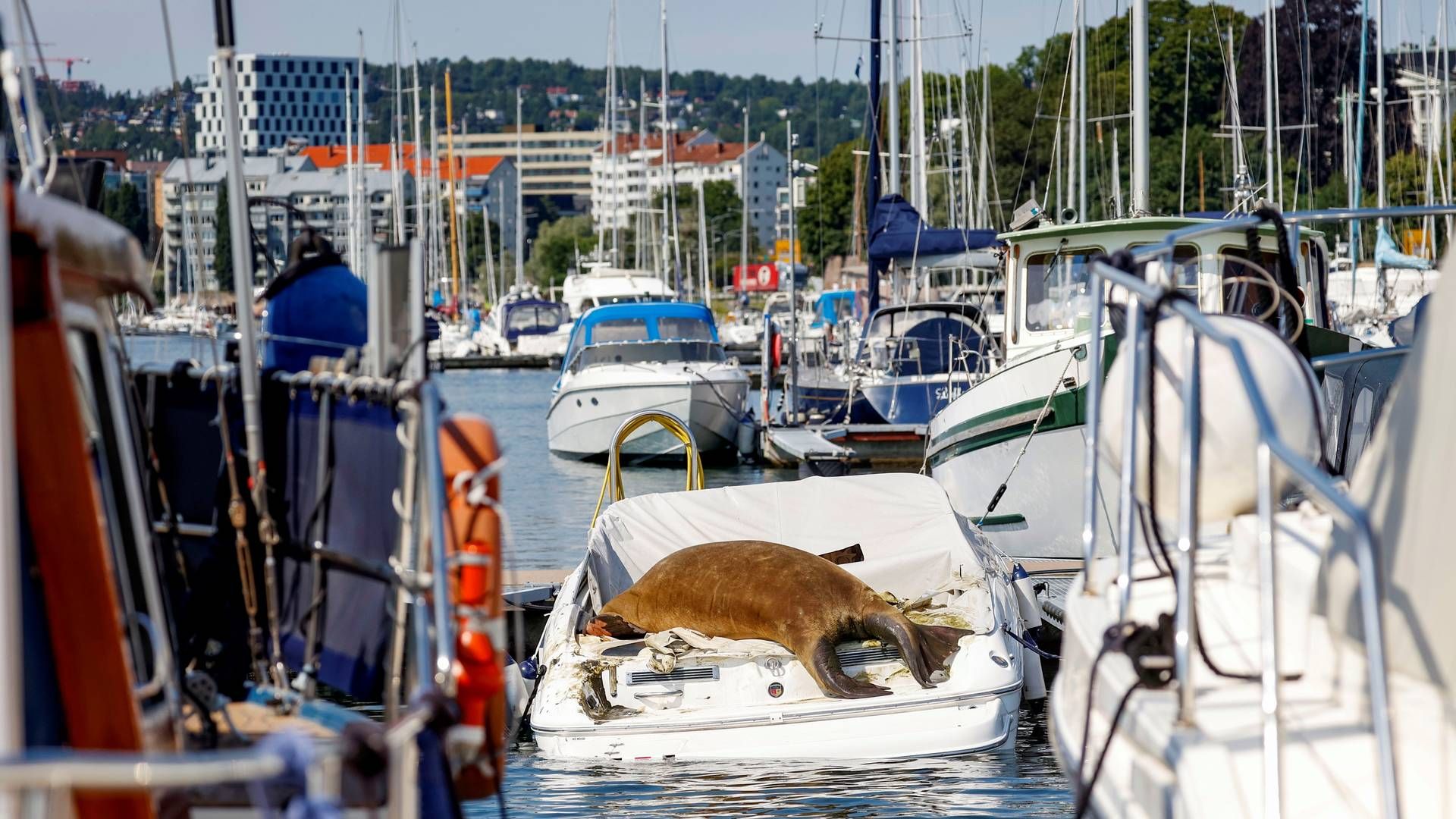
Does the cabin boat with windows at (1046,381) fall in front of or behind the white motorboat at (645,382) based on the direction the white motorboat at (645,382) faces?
in front

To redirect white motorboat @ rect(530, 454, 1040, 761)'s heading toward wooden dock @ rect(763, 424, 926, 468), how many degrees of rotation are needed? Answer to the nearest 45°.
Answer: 0° — it already faces it

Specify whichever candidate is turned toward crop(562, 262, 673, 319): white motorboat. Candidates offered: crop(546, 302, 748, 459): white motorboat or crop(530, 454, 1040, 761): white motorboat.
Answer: crop(530, 454, 1040, 761): white motorboat

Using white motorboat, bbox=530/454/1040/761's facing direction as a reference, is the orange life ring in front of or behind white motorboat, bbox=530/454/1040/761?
behind

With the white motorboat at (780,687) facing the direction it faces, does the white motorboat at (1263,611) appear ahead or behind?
behind

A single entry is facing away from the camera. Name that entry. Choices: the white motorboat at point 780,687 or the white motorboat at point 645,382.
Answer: the white motorboat at point 780,687

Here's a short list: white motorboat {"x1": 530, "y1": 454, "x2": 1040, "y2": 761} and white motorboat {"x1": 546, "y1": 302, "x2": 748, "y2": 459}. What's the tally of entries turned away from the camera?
1

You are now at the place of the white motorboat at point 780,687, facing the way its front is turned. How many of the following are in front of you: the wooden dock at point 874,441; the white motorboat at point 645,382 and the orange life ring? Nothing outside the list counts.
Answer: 2

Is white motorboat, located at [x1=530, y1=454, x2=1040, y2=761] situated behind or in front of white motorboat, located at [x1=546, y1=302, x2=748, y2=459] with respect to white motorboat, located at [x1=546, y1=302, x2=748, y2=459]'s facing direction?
in front

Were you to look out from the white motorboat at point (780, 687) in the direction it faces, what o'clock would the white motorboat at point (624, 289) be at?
the white motorboat at point (624, 289) is roughly at 12 o'clock from the white motorboat at point (780, 687).

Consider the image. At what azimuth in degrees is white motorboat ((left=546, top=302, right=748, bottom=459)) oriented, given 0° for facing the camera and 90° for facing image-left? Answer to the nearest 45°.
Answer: approximately 315°

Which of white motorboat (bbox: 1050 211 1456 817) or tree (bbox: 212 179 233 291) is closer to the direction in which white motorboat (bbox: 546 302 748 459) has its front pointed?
the white motorboat

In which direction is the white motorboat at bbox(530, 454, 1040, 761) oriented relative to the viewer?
away from the camera
